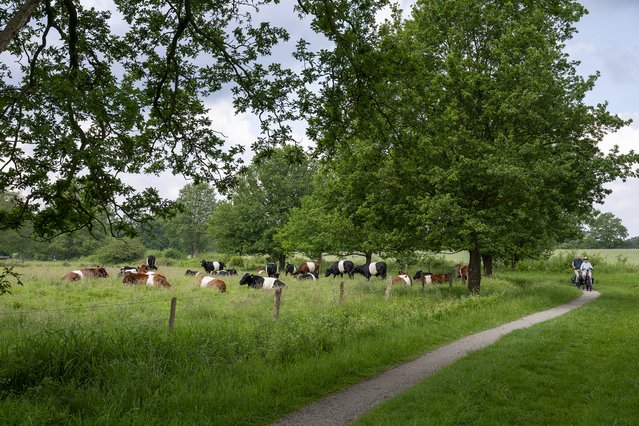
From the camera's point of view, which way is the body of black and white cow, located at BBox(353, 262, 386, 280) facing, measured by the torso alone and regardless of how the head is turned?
to the viewer's left

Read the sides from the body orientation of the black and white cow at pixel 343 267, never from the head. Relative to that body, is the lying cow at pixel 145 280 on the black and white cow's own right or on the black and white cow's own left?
on the black and white cow's own left

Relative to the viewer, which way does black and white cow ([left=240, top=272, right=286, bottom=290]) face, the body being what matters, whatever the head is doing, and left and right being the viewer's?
facing to the left of the viewer

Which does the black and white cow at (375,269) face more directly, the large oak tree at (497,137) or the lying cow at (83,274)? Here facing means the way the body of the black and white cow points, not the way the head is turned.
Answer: the lying cow

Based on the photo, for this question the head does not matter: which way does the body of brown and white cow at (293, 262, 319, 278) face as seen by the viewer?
to the viewer's left

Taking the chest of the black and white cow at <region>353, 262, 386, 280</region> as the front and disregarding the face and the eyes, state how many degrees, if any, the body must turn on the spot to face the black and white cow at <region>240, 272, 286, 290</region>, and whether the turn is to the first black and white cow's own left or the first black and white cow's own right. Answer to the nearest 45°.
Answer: approximately 45° to the first black and white cow's own left

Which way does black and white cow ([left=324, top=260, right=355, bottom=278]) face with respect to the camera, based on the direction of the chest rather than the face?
to the viewer's left

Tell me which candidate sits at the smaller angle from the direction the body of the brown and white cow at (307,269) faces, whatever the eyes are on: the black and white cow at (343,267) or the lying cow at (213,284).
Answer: the lying cow
